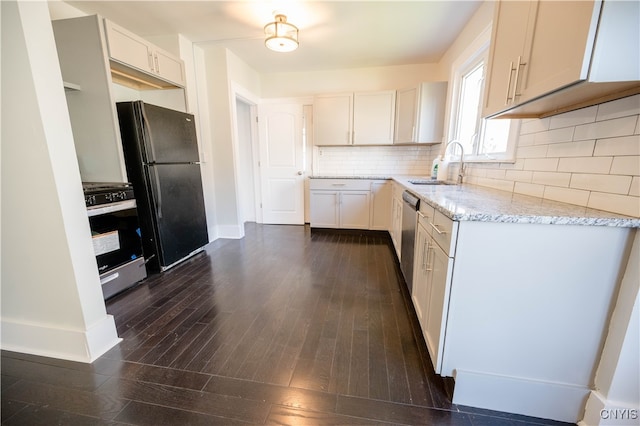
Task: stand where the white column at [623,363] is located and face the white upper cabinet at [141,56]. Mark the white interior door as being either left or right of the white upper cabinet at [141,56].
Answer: right

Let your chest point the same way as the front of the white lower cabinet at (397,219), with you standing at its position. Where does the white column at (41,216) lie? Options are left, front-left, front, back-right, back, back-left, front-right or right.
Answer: front-left

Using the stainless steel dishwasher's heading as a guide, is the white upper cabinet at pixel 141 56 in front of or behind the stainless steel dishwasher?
in front

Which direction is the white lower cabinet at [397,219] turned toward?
to the viewer's left

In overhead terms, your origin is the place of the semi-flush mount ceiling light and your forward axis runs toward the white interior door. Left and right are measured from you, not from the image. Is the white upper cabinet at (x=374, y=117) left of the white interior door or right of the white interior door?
right

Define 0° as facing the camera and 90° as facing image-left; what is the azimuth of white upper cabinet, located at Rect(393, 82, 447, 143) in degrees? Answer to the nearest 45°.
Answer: approximately 45°

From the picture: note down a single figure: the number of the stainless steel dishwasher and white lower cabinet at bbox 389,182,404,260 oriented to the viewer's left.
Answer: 2

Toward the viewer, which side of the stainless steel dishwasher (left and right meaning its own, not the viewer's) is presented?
left

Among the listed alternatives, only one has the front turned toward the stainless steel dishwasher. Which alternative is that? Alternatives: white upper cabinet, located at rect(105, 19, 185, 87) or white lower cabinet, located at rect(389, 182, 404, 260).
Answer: the white upper cabinet

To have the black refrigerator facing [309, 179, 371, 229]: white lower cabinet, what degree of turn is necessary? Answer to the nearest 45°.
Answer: approximately 45° to its left

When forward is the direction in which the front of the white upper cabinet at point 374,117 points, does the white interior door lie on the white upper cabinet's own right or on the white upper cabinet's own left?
on the white upper cabinet's own right

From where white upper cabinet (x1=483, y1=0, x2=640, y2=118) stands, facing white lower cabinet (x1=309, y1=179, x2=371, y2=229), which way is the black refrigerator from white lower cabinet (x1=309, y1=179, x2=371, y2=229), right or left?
left

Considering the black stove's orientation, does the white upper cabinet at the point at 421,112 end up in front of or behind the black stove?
in front

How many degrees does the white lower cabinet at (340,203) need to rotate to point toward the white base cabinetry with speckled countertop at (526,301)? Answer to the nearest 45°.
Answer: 0° — it already faces it

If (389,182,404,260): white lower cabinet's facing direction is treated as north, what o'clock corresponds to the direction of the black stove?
The black stove is roughly at 11 o'clock from the white lower cabinet.

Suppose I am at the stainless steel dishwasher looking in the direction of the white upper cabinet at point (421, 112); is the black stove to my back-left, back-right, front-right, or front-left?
back-left

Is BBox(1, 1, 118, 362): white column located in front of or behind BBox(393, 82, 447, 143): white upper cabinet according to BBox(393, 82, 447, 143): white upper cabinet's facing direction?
in front
